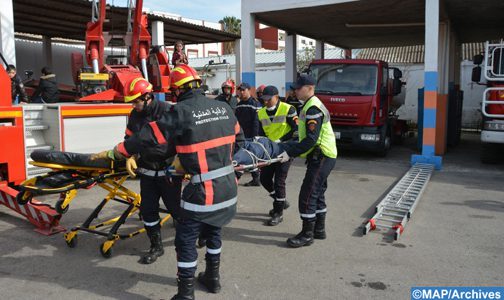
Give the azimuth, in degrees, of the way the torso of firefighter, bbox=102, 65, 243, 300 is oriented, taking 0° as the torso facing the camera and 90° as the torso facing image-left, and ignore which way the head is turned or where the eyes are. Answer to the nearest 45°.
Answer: approximately 135°

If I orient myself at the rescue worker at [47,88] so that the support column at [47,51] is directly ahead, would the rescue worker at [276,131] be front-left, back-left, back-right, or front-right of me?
back-right

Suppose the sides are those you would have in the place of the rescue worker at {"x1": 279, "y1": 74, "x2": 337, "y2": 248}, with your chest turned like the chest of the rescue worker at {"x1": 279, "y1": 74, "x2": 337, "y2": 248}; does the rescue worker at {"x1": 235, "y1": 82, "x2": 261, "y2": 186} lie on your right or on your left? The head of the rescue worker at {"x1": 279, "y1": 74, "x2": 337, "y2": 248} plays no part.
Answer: on your right

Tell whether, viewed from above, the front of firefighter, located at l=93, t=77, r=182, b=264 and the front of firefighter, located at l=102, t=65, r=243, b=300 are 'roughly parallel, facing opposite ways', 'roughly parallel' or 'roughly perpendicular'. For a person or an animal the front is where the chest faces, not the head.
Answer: roughly perpendicular

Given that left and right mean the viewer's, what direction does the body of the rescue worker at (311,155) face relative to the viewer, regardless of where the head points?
facing to the left of the viewer

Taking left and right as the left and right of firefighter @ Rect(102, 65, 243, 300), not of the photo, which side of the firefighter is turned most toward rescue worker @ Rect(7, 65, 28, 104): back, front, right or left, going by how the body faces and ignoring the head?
front

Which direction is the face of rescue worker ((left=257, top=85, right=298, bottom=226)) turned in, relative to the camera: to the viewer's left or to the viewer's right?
to the viewer's left

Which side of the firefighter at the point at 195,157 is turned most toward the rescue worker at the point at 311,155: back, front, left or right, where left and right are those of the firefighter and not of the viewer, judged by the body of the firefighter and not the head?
right

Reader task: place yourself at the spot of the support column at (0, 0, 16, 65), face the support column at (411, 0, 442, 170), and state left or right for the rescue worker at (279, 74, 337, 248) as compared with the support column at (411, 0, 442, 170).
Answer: right

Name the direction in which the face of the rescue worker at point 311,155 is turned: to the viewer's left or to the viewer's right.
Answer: to the viewer's left

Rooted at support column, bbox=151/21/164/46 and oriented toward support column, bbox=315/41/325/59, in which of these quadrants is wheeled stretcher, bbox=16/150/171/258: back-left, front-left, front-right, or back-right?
back-right

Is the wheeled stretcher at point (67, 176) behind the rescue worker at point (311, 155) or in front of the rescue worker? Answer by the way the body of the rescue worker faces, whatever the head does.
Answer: in front

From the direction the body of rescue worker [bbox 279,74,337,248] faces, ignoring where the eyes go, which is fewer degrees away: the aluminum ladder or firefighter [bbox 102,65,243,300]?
the firefighter
